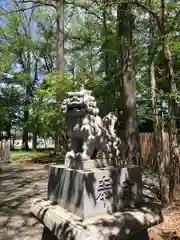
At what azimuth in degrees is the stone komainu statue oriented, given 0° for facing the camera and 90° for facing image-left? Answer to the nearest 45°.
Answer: approximately 45°

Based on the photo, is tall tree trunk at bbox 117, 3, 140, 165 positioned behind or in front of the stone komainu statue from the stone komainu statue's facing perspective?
behind

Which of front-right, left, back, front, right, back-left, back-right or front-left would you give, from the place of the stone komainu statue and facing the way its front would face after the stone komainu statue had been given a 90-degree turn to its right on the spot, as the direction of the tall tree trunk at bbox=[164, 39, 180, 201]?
right
